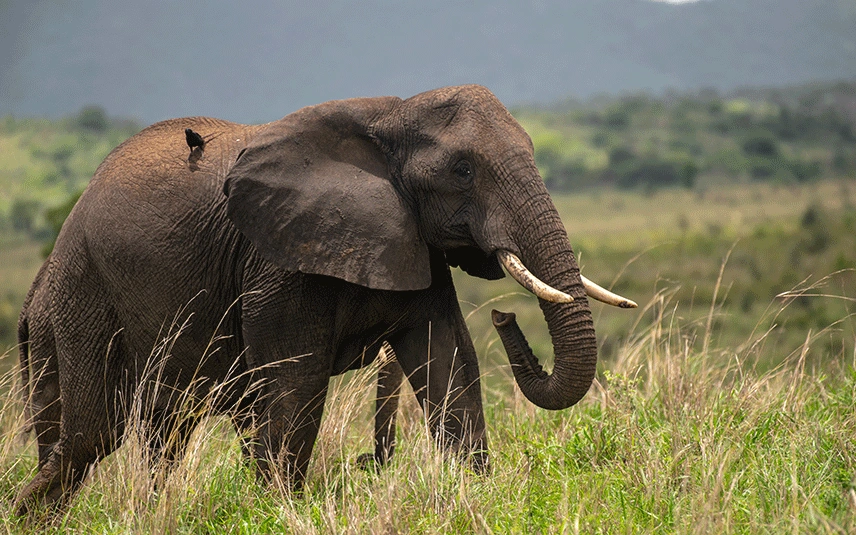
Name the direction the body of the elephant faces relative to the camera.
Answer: to the viewer's right
